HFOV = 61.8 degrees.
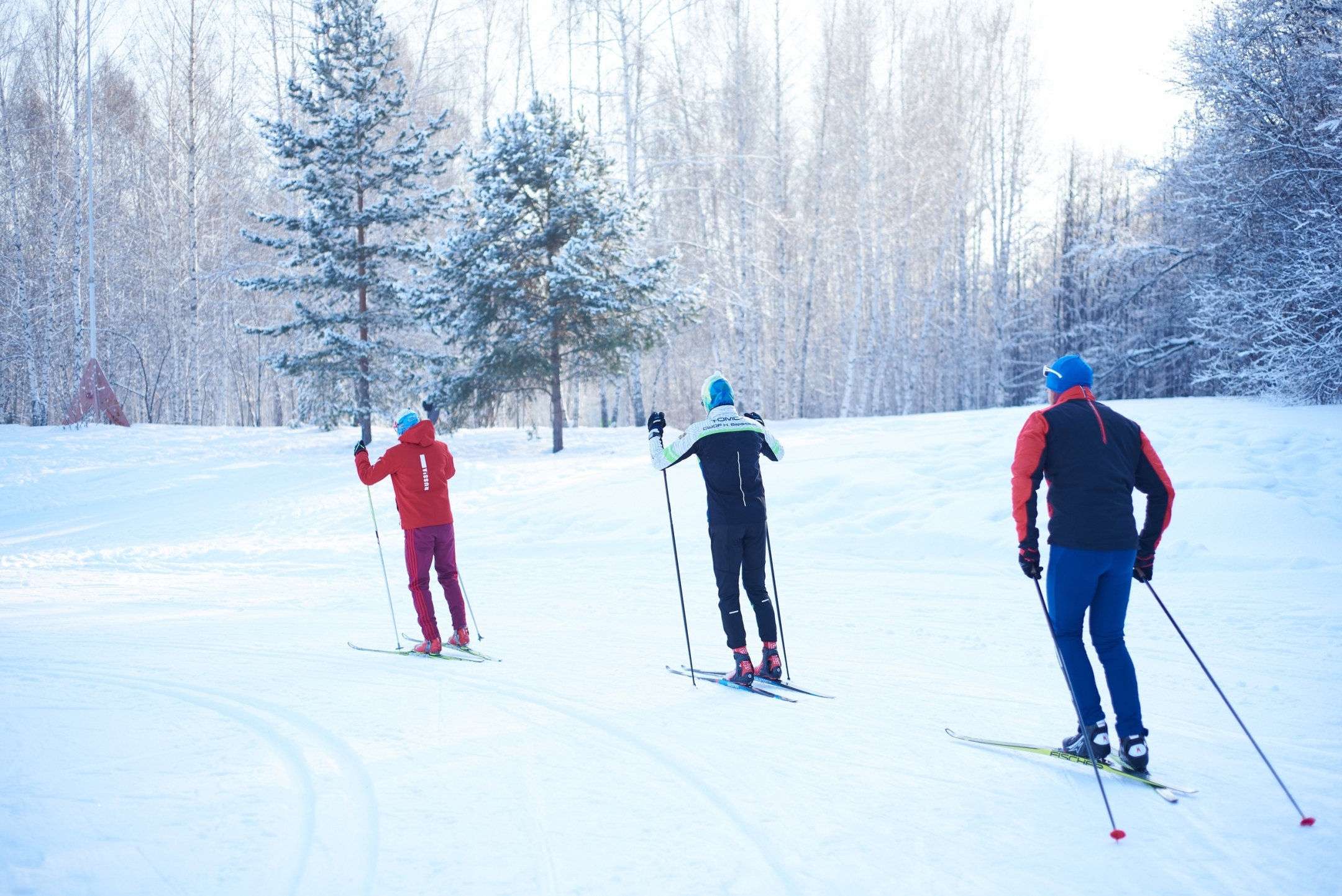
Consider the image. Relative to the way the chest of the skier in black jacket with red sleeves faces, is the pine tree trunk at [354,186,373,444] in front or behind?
in front

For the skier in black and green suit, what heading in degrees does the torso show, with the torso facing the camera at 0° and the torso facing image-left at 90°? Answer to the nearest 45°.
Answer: approximately 135°

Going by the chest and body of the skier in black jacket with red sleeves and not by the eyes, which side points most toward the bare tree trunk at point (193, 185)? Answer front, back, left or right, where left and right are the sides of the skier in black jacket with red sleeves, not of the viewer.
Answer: front

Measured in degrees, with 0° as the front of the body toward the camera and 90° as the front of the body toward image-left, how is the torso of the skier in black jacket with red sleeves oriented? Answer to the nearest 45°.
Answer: approximately 135°

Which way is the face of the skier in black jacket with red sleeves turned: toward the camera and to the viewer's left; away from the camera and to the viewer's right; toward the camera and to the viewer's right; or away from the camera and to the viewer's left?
away from the camera and to the viewer's left

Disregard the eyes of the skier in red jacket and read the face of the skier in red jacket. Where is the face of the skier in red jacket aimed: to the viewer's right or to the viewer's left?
to the viewer's left

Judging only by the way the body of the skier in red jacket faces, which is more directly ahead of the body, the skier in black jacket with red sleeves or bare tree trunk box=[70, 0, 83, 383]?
the bare tree trunk

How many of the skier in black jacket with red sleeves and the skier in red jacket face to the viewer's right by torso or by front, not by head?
0

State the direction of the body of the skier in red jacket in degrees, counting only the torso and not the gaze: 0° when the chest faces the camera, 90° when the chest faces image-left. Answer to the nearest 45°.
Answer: approximately 135°

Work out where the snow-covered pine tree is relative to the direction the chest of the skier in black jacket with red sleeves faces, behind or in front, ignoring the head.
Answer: in front
